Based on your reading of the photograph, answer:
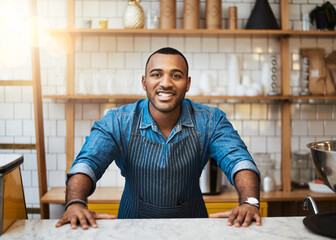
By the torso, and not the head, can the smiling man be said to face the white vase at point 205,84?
no

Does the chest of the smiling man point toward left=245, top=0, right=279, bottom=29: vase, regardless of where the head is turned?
no

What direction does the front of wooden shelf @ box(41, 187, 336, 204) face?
toward the camera

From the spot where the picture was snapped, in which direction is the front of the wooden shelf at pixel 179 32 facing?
facing the viewer

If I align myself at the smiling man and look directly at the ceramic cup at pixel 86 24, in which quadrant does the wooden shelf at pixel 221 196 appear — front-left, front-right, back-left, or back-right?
front-right

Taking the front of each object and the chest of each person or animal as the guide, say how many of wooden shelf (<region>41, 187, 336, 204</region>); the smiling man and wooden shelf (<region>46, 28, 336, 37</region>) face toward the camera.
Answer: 3

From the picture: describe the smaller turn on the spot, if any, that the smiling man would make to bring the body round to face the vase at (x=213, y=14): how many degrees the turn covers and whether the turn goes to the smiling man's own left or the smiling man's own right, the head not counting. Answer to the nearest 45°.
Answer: approximately 180°

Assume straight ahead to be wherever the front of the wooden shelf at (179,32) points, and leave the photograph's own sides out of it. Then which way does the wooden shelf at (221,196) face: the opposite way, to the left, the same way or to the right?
the same way

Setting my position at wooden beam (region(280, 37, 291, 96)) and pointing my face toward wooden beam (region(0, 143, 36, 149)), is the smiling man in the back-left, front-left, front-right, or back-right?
front-left

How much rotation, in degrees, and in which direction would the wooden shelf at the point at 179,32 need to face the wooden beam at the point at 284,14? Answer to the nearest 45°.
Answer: approximately 90° to its left

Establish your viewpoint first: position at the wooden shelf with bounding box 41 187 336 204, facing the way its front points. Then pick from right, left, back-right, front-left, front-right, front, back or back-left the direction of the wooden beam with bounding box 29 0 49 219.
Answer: right

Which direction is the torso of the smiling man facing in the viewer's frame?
toward the camera

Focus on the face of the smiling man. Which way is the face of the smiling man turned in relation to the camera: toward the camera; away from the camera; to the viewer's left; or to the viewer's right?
toward the camera
